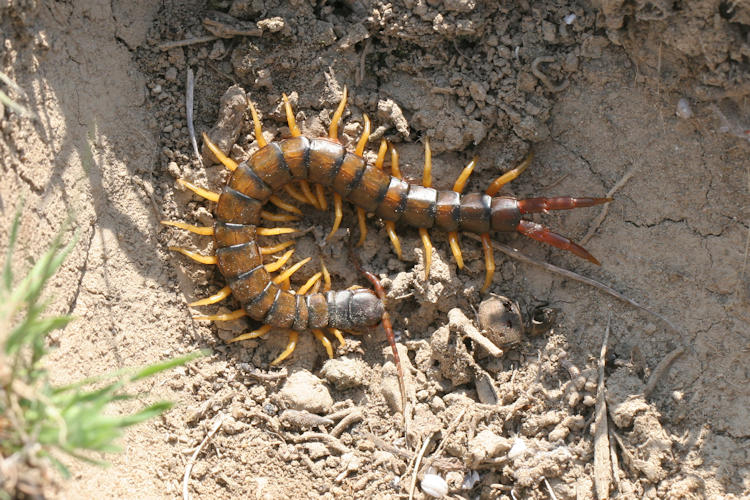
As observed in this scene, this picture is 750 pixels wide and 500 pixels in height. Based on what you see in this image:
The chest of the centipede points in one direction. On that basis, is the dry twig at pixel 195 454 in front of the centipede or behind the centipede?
behind

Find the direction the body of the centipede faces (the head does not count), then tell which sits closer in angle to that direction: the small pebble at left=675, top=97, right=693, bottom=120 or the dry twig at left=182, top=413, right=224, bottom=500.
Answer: the small pebble

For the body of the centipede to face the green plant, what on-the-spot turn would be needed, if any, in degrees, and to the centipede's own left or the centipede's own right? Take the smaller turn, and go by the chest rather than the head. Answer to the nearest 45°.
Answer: approximately 135° to the centipede's own right

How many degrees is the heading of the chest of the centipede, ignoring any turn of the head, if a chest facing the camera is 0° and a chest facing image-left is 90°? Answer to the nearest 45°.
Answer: approximately 270°
